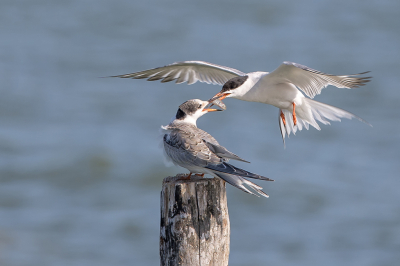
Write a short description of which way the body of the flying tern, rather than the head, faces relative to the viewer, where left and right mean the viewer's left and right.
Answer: facing the viewer and to the left of the viewer
